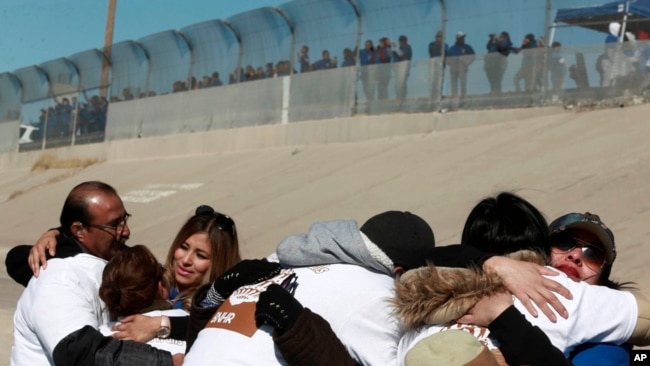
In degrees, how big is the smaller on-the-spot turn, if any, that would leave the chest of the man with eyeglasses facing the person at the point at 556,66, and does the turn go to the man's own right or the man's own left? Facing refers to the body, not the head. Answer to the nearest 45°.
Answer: approximately 45° to the man's own left

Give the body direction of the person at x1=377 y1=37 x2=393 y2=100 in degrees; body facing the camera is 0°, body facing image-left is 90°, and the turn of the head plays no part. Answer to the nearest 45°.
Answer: approximately 0°

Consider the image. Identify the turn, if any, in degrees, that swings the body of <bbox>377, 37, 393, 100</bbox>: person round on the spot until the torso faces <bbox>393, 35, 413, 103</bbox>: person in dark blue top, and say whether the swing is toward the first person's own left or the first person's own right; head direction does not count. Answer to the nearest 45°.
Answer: approximately 45° to the first person's own left

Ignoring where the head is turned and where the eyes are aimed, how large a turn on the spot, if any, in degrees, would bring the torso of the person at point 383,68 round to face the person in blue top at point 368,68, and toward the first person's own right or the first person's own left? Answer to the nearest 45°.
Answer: approximately 135° to the first person's own right

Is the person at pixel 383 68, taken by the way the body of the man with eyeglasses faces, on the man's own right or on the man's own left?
on the man's own left

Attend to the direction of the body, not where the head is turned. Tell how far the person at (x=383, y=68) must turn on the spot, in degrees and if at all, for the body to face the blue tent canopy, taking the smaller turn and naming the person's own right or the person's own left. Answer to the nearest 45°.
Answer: approximately 45° to the person's own left

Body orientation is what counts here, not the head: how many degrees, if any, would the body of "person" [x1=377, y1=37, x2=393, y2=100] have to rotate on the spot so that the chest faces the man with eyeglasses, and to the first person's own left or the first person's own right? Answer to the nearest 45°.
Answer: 0° — they already face them

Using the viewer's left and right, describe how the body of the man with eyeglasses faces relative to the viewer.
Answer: facing to the right of the viewer
